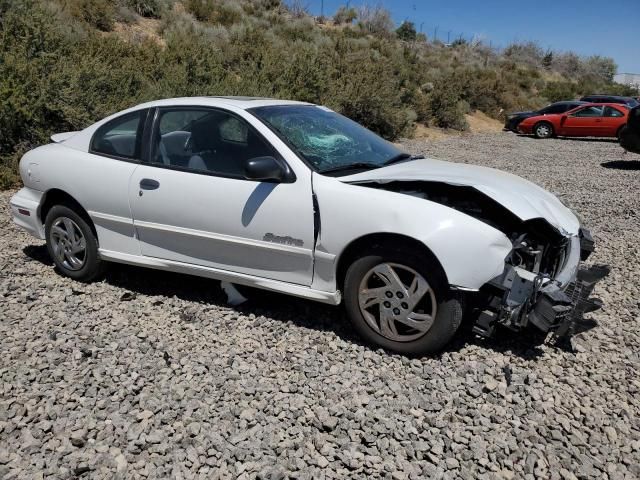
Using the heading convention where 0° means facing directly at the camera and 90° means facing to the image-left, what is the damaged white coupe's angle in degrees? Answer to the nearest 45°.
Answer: approximately 315°

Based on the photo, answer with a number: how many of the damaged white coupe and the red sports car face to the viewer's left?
1

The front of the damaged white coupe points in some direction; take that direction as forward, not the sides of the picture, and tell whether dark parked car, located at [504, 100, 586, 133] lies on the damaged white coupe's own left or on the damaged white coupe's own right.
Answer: on the damaged white coupe's own left

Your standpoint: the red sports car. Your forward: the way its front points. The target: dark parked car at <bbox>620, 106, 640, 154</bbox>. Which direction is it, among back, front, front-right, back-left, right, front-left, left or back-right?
left

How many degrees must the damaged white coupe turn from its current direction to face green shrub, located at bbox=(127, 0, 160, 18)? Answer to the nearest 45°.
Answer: approximately 135° to its left

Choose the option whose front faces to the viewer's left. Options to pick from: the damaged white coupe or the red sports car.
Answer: the red sports car

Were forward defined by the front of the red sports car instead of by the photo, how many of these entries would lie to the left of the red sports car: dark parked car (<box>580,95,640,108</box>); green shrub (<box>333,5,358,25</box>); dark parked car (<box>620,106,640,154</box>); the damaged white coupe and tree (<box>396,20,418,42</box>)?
2

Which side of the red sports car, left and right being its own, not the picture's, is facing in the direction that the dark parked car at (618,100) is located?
right

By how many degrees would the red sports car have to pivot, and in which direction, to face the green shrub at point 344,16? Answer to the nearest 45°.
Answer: approximately 45° to its right

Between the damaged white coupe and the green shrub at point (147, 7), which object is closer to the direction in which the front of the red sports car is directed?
the green shrub

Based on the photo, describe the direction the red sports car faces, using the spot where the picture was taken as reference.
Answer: facing to the left of the viewer

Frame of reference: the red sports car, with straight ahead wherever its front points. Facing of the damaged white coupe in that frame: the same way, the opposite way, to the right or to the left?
the opposite way
